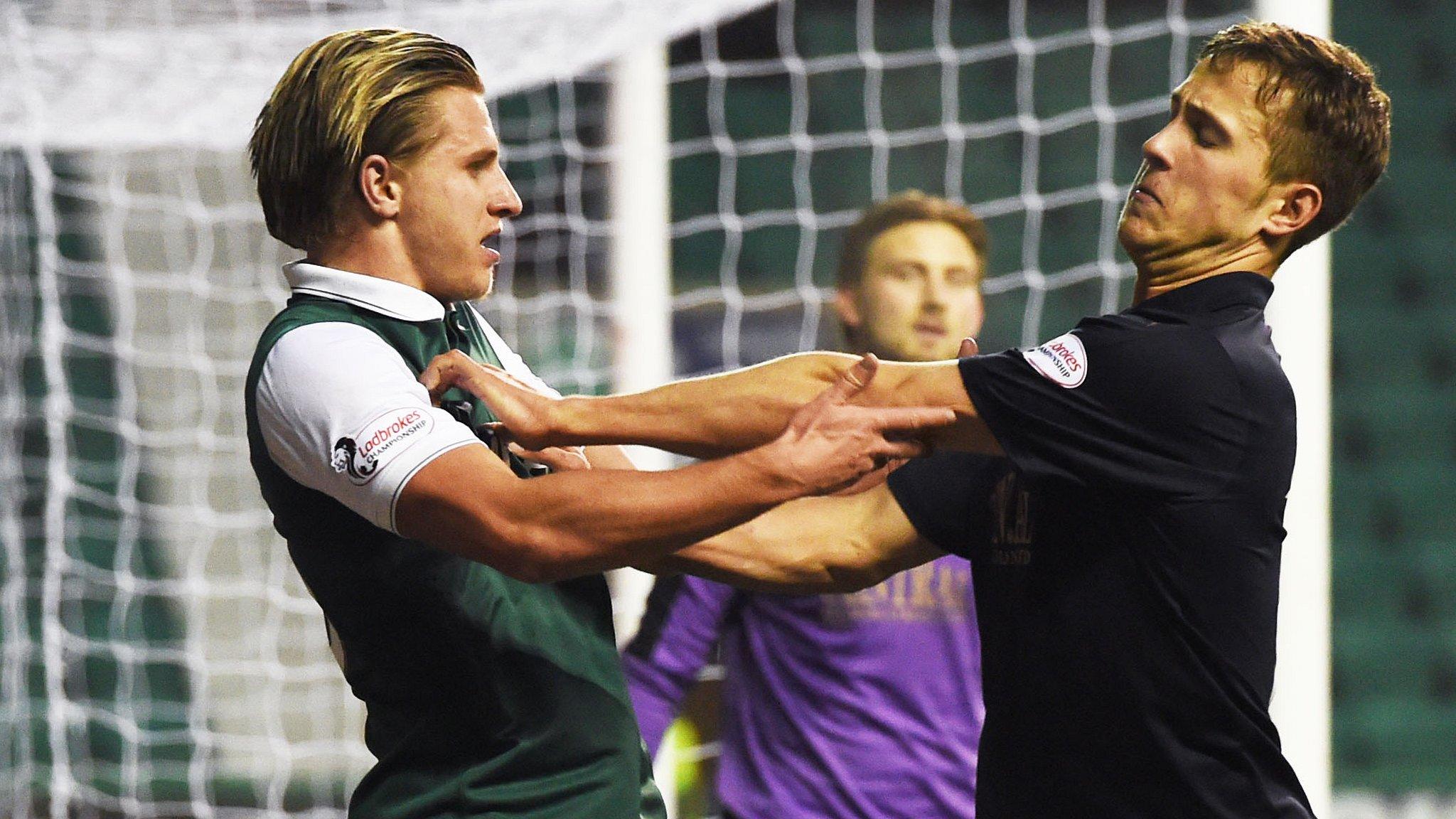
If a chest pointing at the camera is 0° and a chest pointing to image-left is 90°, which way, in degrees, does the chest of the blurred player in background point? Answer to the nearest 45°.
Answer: approximately 315°

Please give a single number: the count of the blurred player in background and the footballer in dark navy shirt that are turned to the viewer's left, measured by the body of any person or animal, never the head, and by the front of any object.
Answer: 1

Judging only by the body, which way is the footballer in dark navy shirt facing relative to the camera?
to the viewer's left

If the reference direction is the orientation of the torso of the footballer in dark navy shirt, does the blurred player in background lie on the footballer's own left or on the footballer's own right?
on the footballer's own right

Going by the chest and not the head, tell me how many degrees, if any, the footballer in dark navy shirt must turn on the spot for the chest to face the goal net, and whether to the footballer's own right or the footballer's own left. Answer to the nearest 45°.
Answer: approximately 45° to the footballer's own right

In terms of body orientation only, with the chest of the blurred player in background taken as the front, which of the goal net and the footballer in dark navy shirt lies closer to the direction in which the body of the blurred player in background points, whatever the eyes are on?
the footballer in dark navy shirt

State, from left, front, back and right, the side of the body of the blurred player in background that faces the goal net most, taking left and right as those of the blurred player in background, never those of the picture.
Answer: back
